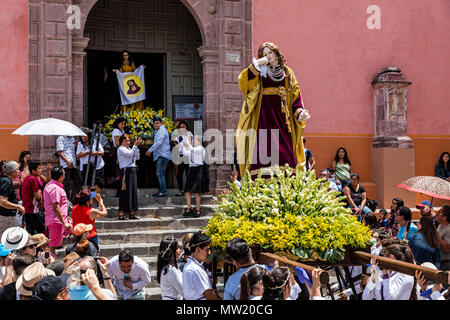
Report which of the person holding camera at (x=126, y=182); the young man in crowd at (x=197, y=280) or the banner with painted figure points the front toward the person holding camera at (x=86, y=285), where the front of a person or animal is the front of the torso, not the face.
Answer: the banner with painted figure

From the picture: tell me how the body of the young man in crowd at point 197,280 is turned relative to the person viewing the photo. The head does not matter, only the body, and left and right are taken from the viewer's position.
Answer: facing to the right of the viewer

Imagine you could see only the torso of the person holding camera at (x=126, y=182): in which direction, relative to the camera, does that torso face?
to the viewer's right

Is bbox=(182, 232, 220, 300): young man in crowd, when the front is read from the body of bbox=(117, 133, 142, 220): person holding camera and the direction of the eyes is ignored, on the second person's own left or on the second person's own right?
on the second person's own right

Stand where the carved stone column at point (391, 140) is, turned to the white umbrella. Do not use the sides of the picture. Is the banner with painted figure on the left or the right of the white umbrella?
right
